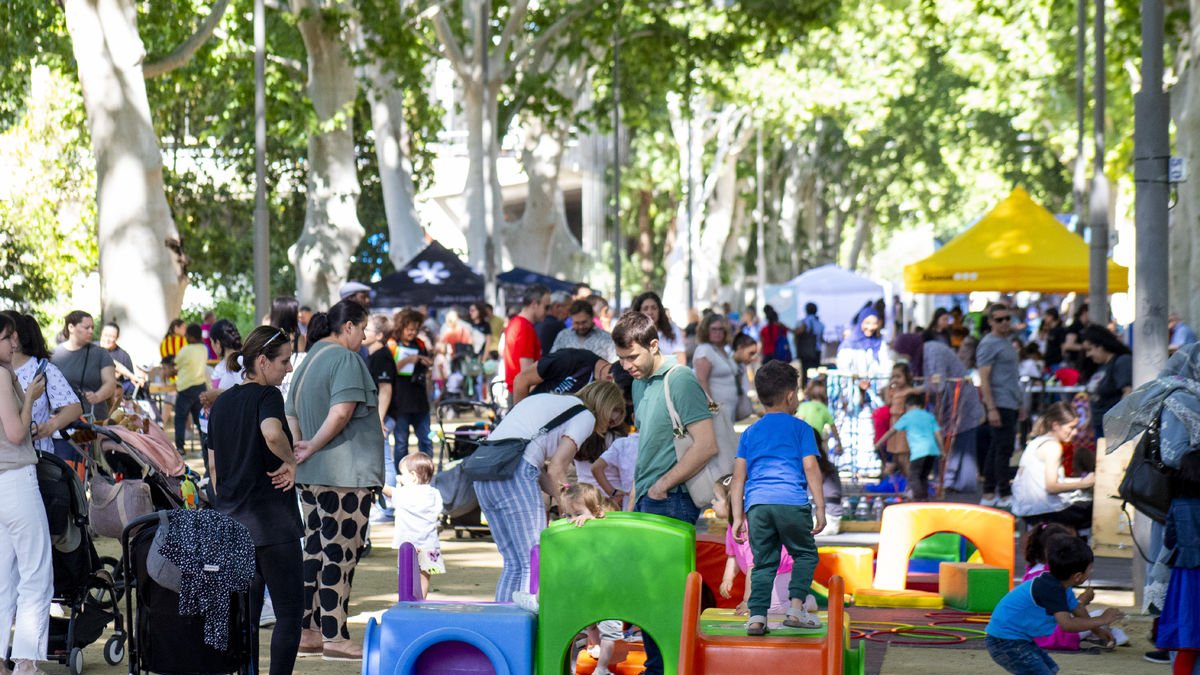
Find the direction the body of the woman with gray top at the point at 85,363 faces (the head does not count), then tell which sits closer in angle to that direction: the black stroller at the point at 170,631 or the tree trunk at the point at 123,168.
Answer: the black stroller

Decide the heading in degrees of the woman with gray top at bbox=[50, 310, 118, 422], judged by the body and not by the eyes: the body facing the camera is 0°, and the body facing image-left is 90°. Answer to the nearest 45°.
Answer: approximately 315°

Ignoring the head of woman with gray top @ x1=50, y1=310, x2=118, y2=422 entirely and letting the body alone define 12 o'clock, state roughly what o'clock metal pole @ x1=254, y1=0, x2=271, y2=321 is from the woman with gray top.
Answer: The metal pole is roughly at 8 o'clock from the woman with gray top.

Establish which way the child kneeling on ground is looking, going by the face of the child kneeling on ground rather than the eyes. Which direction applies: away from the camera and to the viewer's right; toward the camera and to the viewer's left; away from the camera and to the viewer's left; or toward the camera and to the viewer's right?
away from the camera and to the viewer's right

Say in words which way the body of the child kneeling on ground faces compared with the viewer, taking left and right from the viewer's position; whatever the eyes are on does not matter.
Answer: facing to the right of the viewer

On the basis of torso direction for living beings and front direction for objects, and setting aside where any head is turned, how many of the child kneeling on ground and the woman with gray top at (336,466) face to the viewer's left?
0

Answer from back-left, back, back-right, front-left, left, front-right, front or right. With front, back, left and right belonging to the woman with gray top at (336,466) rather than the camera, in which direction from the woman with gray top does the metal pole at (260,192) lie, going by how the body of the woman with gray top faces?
front-left

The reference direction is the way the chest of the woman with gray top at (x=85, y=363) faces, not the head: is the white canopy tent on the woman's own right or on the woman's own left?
on the woman's own left

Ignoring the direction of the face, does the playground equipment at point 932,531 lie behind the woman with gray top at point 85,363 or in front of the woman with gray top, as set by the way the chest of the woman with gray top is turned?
in front

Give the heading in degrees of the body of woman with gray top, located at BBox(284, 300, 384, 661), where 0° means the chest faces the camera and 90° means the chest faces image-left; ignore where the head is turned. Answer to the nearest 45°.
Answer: approximately 225°

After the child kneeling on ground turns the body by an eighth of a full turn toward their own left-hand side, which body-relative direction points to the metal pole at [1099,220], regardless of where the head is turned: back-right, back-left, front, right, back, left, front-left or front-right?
front-left
